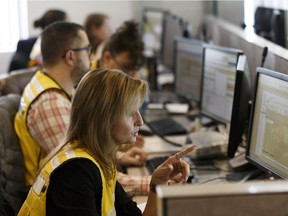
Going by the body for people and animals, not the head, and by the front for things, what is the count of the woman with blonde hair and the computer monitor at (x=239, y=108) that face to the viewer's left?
1

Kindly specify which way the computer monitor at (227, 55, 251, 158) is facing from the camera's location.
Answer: facing to the left of the viewer

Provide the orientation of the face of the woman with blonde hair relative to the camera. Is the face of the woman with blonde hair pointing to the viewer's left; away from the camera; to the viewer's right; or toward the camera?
to the viewer's right

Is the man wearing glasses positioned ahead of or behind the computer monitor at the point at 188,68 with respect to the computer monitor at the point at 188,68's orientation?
ahead

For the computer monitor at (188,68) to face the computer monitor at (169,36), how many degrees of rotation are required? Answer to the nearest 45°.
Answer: approximately 135° to its right

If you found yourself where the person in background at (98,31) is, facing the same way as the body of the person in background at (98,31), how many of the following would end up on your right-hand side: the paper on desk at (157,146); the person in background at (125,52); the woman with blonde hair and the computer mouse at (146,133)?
4

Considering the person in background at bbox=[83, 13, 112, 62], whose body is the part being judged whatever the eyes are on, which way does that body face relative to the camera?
to the viewer's right

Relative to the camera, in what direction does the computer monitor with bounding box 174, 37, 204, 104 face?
facing the viewer and to the left of the viewer

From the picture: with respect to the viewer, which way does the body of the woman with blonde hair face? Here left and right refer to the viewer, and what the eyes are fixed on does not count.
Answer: facing to the right of the viewer

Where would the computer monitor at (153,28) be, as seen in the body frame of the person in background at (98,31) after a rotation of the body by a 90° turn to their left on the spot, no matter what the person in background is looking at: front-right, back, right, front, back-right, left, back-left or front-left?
front-right

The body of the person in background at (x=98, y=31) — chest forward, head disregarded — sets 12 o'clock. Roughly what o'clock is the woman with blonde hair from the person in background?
The woman with blonde hair is roughly at 3 o'clock from the person in background.

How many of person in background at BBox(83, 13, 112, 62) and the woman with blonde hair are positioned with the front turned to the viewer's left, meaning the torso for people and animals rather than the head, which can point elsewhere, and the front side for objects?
0

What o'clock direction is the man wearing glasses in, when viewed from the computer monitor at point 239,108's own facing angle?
The man wearing glasses is roughly at 12 o'clock from the computer monitor.

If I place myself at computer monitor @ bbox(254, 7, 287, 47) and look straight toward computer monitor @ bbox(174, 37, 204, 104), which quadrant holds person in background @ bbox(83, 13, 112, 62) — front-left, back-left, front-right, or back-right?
front-right

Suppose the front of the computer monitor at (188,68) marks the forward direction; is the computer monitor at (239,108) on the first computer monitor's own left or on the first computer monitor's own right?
on the first computer monitor's own left

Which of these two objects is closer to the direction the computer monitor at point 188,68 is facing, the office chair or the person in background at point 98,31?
the office chair
